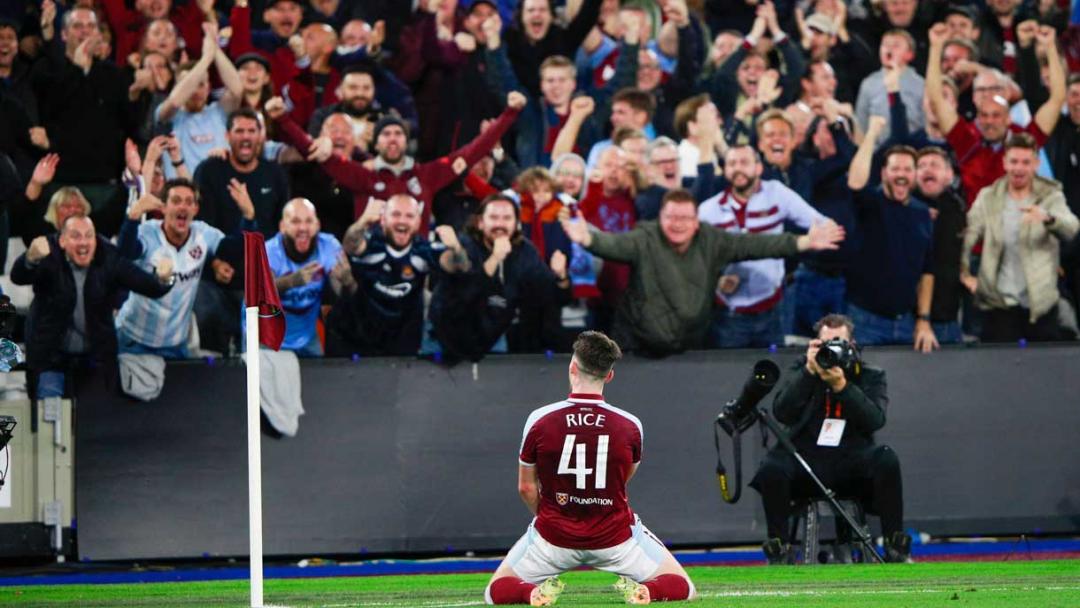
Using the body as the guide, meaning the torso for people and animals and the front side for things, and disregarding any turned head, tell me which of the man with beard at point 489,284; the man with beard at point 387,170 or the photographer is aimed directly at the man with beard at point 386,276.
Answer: the man with beard at point 387,170

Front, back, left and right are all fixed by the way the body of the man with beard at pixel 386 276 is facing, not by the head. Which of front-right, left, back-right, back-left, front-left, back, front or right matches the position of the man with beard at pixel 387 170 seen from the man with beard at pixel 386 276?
back

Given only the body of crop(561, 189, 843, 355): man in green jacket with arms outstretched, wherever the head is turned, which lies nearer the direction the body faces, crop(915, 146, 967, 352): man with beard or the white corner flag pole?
the white corner flag pole

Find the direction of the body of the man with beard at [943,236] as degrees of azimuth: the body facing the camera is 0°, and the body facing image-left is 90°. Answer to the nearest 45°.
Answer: approximately 45°

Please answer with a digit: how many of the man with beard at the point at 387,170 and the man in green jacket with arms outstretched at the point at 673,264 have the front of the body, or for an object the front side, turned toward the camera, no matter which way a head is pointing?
2

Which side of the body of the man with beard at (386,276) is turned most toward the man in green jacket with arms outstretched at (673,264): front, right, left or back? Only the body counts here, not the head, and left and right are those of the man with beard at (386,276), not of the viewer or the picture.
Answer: left

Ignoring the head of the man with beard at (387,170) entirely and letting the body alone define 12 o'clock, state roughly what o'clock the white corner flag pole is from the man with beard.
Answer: The white corner flag pole is roughly at 12 o'clock from the man with beard.

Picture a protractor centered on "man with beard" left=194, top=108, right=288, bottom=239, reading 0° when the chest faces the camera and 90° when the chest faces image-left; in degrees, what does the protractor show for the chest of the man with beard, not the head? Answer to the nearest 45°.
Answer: approximately 0°

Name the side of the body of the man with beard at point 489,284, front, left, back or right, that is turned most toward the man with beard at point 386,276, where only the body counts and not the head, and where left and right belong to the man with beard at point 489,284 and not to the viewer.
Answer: right
